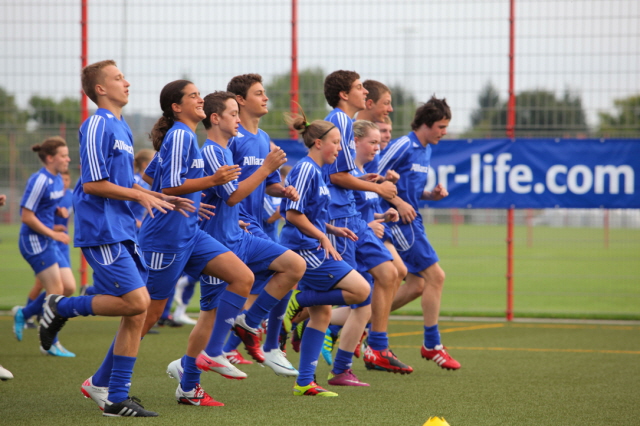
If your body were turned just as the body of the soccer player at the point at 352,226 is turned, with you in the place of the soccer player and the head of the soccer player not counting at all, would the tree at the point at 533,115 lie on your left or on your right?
on your left

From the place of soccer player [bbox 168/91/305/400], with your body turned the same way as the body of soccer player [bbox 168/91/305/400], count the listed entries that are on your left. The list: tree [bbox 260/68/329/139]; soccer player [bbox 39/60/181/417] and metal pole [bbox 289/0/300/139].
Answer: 2

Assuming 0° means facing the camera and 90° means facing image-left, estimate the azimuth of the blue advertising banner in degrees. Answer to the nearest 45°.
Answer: approximately 0°

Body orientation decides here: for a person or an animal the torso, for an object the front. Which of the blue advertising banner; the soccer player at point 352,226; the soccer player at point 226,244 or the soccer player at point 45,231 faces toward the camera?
the blue advertising banner

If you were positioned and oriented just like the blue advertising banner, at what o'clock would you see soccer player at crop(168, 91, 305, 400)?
The soccer player is roughly at 1 o'clock from the blue advertising banner.
